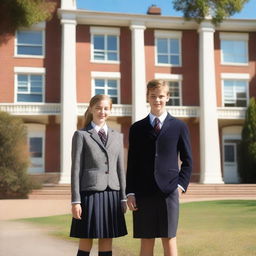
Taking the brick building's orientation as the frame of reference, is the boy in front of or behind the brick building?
in front

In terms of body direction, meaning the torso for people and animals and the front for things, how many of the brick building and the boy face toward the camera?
2

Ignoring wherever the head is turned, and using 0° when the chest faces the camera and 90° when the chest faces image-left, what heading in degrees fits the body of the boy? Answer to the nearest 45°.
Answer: approximately 0°

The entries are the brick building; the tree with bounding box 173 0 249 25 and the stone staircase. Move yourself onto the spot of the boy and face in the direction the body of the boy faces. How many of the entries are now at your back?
3

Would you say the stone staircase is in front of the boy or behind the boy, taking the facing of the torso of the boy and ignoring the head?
behind

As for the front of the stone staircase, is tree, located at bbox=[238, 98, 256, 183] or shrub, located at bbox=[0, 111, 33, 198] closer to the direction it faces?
the shrub

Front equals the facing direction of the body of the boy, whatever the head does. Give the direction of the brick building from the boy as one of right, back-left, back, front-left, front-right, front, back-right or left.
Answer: back

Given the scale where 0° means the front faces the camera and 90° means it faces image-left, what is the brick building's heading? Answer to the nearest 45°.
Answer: approximately 0°

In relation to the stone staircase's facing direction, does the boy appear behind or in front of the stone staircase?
in front

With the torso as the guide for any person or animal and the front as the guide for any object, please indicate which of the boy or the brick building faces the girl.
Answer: the brick building
